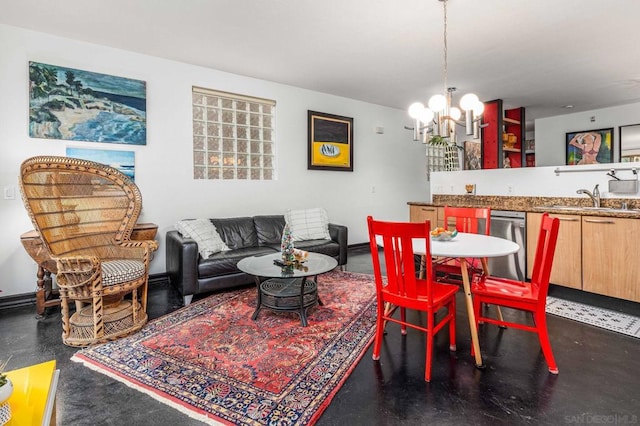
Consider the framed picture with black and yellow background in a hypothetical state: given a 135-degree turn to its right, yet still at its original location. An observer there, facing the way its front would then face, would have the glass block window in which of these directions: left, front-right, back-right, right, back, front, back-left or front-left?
front-left

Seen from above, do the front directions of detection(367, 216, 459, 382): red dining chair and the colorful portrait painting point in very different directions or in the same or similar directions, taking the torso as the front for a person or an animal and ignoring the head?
very different directions

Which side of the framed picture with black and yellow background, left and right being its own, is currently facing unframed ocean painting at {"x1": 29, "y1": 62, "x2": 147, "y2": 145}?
right

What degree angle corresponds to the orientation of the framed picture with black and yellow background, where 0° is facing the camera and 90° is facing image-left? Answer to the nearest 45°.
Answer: approximately 315°

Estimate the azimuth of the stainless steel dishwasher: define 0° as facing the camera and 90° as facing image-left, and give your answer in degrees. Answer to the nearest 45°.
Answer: approximately 45°

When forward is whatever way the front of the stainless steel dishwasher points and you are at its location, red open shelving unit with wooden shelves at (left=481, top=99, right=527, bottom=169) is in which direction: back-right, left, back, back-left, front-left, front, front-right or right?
back-right

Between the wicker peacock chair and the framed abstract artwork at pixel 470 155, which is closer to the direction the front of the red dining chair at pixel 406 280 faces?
the framed abstract artwork

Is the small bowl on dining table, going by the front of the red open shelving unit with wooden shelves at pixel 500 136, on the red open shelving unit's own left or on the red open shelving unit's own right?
on the red open shelving unit's own right

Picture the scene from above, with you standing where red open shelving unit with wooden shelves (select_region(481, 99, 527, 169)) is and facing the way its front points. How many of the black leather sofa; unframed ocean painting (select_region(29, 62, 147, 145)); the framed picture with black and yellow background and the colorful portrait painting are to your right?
3
